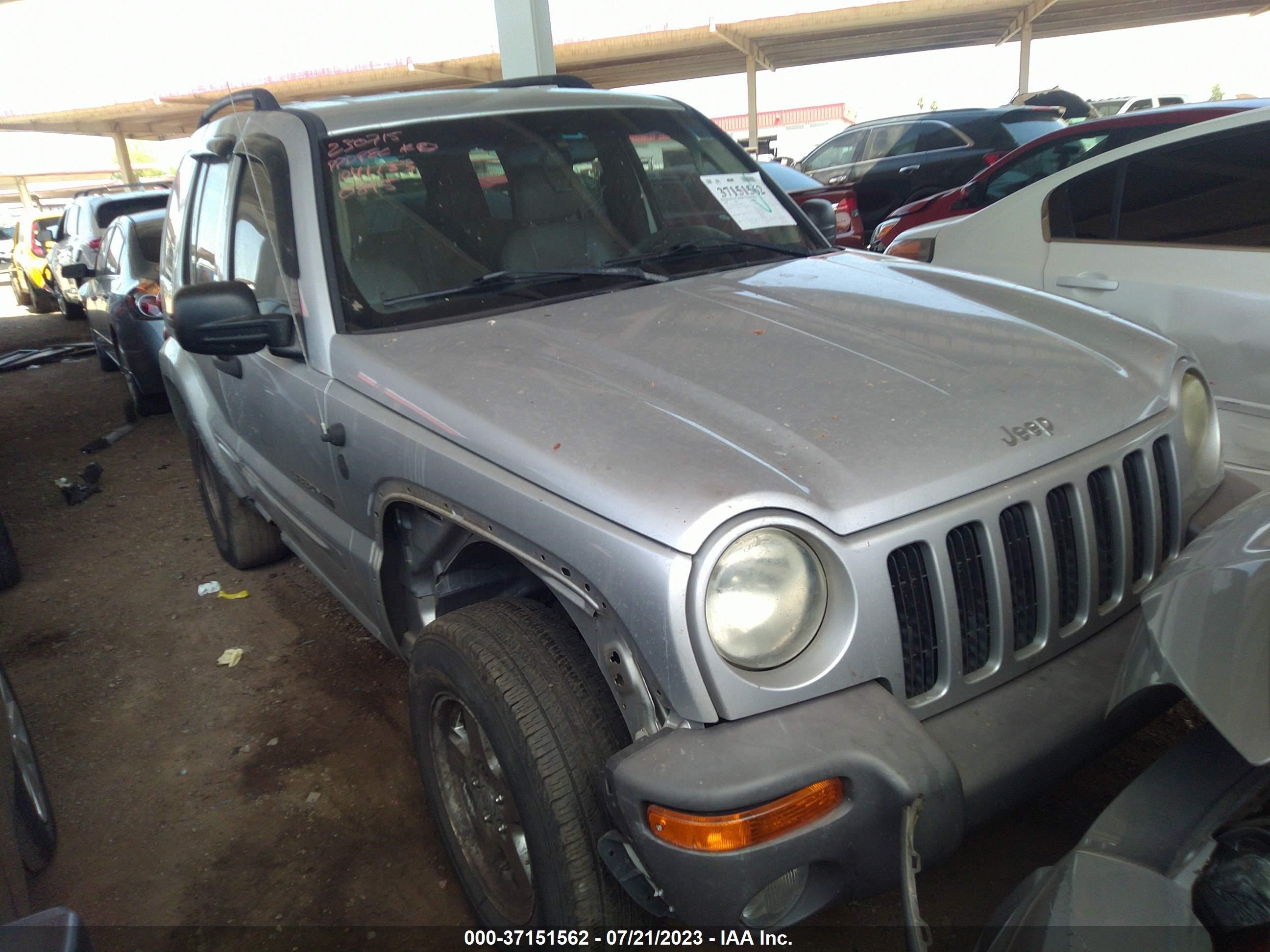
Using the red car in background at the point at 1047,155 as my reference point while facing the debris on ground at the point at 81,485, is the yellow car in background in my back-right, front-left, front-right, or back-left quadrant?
front-right

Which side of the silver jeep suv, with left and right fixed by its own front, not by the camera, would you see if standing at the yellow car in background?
back

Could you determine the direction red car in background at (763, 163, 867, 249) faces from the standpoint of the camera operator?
facing away from the viewer and to the left of the viewer

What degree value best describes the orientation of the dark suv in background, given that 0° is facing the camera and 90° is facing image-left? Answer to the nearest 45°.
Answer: approximately 135°

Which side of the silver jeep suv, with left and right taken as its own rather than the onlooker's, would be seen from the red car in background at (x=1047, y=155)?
left

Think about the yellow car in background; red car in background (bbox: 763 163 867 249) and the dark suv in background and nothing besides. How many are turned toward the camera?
0

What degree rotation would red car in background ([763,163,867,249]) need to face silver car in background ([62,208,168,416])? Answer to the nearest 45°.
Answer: approximately 90° to its left

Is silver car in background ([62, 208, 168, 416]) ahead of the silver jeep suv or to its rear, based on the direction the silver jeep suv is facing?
to the rear

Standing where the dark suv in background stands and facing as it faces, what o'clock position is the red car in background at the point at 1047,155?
The red car in background is roughly at 7 o'clock from the dark suv in background.

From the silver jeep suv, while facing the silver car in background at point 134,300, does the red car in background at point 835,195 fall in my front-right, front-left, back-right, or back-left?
front-right

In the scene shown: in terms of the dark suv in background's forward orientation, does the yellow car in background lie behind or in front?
in front

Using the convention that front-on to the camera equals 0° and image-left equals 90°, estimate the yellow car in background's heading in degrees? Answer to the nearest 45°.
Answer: approximately 135°

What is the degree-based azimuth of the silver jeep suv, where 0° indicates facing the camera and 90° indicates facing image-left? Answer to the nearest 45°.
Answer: approximately 315°

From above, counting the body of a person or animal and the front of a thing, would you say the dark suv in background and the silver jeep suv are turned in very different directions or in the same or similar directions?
very different directions
